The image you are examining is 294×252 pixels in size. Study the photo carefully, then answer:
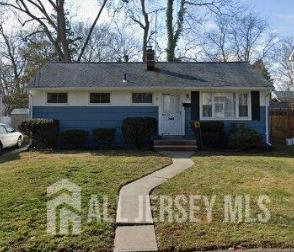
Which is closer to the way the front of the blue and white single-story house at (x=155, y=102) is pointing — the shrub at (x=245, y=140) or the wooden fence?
the shrub

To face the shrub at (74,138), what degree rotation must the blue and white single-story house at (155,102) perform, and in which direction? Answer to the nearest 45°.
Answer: approximately 90° to its right

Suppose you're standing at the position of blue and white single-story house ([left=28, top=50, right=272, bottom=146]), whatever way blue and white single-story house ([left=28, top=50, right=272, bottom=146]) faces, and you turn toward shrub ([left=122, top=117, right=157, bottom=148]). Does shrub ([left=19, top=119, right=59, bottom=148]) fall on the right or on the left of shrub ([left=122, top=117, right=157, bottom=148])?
right

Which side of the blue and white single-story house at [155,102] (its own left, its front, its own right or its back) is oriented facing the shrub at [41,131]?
right

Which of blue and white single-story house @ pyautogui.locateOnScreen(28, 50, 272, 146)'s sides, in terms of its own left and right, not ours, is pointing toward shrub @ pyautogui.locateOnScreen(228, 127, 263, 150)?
left

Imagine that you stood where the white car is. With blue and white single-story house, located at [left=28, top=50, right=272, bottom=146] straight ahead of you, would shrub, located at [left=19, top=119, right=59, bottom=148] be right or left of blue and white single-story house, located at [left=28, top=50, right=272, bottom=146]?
right

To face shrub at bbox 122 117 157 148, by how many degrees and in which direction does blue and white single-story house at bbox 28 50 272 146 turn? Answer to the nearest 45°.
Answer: approximately 45° to its right

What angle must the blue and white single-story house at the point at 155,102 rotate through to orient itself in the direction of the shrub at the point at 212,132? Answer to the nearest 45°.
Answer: approximately 90° to its left

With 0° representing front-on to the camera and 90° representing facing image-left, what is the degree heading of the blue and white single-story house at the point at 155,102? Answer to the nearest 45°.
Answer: approximately 0°

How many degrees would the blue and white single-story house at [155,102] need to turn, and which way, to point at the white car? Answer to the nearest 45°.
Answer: approximately 90° to its right
